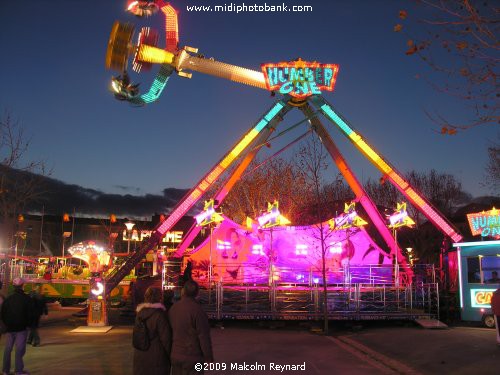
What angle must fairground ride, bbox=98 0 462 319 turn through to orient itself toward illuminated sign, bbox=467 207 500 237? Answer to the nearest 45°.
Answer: approximately 45° to its left

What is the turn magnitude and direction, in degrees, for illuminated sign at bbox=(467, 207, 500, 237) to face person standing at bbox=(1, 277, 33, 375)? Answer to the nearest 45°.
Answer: approximately 45° to its right

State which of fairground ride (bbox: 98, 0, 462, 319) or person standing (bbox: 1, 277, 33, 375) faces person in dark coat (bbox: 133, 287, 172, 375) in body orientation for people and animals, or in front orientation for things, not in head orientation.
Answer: the fairground ride

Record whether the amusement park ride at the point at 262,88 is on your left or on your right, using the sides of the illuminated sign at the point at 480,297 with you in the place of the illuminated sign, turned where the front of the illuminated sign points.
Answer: on your right

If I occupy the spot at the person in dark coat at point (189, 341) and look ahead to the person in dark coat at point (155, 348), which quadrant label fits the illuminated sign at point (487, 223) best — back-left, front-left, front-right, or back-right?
back-right

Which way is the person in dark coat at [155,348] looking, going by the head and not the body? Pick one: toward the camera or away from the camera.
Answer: away from the camera

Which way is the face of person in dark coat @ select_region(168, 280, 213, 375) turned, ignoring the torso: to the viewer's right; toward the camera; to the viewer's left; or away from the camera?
away from the camera

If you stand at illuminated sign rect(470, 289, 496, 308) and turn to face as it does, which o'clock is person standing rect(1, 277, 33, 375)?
The person standing is roughly at 1 o'clock from the illuminated sign.

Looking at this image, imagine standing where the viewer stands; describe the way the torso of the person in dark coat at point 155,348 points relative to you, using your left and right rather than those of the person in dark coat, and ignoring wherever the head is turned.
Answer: facing away from the viewer

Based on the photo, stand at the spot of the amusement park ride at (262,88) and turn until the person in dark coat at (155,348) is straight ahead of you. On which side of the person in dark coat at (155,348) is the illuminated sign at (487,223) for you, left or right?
left

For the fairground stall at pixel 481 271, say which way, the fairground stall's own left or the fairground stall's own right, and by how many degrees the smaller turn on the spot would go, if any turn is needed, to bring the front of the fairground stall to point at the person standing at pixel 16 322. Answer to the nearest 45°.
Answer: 0° — it already faces them
